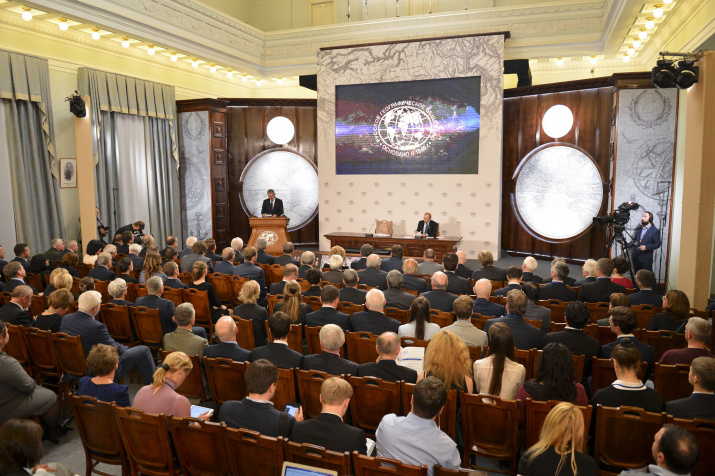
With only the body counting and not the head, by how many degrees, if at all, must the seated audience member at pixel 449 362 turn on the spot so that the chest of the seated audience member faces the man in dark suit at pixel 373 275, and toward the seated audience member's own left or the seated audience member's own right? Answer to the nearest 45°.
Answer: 0° — they already face them

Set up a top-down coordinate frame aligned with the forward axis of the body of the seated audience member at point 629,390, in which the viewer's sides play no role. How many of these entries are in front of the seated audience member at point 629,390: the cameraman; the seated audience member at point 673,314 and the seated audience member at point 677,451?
2

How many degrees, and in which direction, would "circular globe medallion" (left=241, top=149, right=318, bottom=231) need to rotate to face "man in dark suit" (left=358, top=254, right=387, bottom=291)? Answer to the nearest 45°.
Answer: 0° — it already faces them

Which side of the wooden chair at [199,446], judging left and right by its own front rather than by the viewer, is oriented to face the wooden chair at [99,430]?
left

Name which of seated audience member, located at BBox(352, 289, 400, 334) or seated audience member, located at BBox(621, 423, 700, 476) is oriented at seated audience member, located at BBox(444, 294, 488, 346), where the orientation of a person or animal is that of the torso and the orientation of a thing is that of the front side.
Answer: seated audience member, located at BBox(621, 423, 700, 476)

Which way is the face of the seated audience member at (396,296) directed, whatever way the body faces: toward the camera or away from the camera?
away from the camera

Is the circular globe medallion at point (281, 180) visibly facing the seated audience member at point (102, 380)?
yes

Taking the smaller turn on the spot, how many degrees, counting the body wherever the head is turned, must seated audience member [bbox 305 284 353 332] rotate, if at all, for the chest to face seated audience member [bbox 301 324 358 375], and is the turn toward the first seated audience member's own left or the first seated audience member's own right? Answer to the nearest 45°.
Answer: approximately 180°

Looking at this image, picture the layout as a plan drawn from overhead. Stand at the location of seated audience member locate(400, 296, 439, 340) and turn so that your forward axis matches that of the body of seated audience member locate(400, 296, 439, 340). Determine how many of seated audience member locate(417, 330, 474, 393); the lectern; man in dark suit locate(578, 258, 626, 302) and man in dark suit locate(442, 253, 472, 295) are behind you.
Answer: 1

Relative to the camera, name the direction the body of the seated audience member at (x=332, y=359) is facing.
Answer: away from the camera

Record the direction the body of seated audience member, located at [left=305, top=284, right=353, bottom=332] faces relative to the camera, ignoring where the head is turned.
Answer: away from the camera

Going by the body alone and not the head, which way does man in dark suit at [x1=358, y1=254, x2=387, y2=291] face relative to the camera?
away from the camera

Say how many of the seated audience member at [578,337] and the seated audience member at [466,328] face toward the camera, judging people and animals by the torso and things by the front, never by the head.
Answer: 0

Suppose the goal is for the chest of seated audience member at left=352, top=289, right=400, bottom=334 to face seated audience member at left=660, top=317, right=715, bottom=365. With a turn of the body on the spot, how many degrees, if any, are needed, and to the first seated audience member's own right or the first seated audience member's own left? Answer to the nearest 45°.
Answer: approximately 90° to the first seated audience member's own right

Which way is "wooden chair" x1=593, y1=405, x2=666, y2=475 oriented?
away from the camera

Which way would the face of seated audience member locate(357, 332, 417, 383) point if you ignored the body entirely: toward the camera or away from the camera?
away from the camera

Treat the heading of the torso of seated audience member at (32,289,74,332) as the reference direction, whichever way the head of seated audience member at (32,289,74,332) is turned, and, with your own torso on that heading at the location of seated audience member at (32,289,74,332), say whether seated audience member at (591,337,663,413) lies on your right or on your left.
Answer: on your right

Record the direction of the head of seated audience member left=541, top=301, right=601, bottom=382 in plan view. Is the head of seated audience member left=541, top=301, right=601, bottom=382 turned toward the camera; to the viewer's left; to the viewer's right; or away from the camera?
away from the camera

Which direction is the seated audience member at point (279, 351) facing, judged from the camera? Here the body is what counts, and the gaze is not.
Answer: away from the camera

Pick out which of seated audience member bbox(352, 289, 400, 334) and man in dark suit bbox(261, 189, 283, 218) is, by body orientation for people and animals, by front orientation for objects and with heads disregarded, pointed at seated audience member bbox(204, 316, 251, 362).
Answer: the man in dark suit
